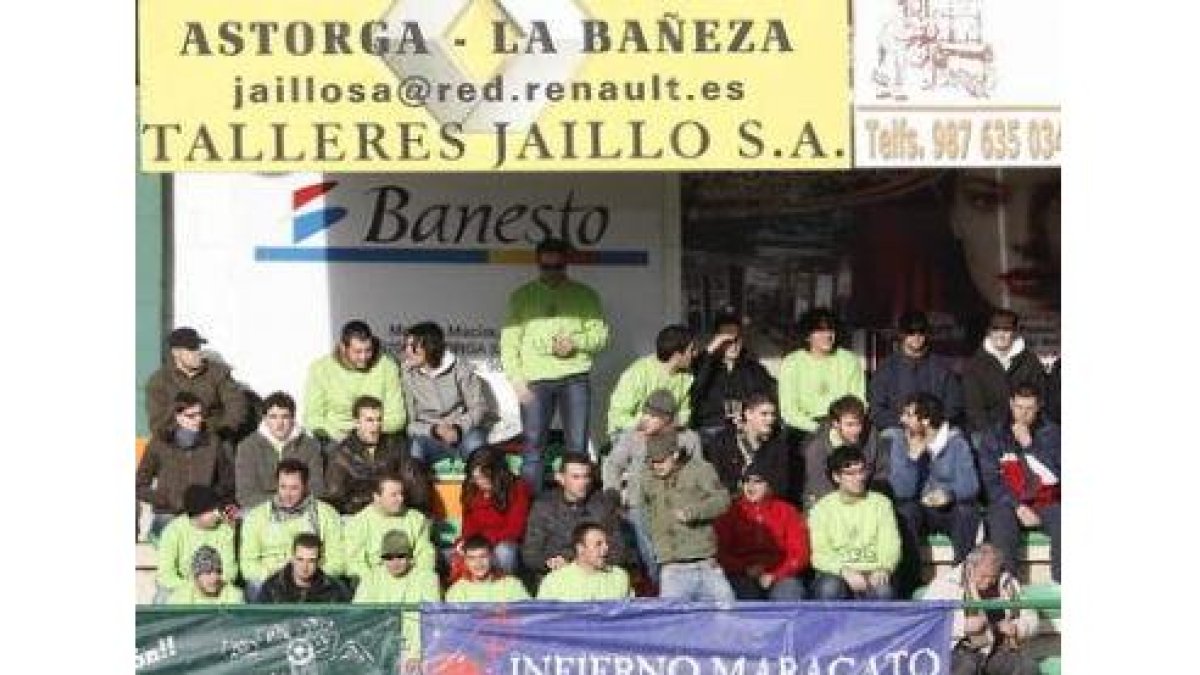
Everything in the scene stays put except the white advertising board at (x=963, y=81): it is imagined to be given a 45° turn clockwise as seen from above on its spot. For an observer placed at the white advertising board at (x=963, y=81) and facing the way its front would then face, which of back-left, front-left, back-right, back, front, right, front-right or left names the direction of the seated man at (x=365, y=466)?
front-right

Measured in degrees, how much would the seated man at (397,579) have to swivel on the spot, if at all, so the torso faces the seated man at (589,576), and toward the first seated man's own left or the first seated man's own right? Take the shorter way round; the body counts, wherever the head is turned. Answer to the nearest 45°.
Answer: approximately 90° to the first seated man's own left

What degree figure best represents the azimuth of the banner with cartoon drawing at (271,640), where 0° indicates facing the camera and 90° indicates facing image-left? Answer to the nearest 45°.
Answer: approximately 0°

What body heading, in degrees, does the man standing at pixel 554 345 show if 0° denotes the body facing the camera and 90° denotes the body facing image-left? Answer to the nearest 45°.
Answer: approximately 0°

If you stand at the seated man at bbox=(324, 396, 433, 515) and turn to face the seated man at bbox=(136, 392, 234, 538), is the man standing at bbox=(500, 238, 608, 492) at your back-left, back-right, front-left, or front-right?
back-right

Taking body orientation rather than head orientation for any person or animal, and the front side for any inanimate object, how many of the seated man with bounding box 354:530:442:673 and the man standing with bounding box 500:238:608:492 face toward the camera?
2

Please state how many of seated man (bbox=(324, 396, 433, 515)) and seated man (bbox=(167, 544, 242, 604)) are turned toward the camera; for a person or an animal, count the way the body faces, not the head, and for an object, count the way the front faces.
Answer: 2

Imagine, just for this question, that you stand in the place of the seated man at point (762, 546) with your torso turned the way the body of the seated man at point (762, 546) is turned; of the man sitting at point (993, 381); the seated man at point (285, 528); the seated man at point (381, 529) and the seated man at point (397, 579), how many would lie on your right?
3
